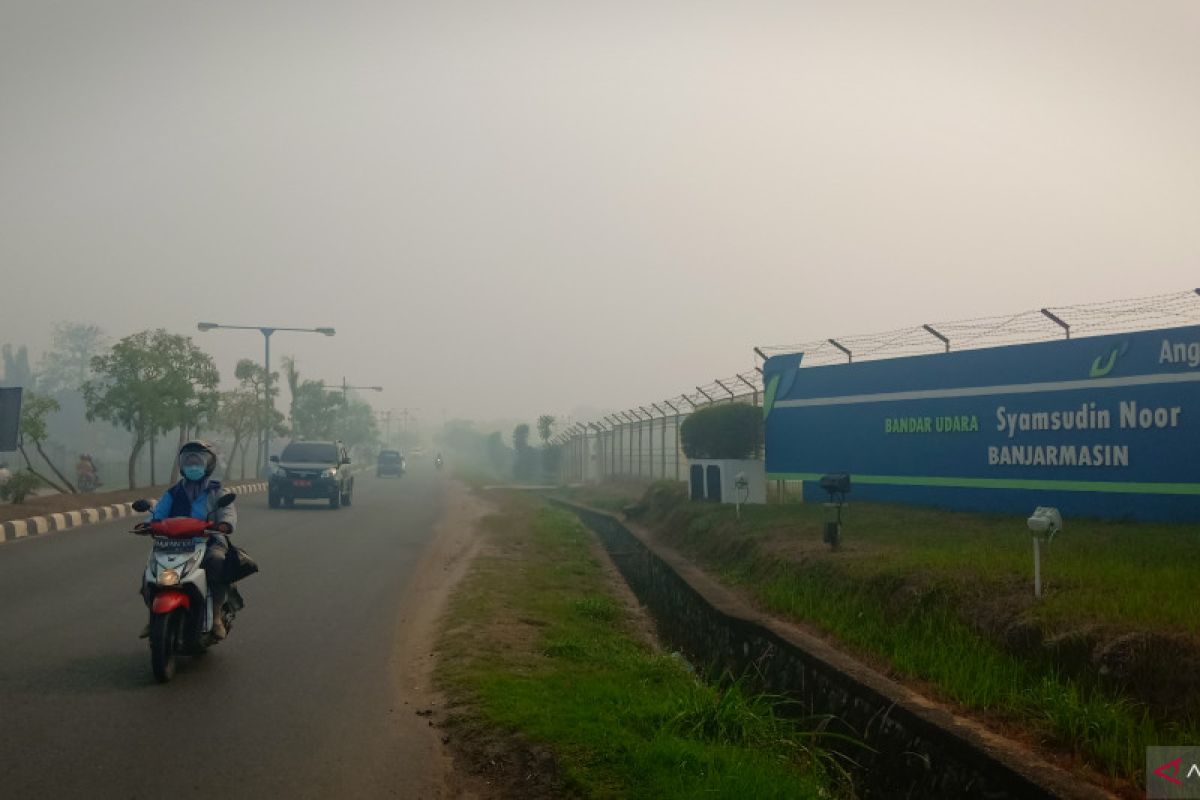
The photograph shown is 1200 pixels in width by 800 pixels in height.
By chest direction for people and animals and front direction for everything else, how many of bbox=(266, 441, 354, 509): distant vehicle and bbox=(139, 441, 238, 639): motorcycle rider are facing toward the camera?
2

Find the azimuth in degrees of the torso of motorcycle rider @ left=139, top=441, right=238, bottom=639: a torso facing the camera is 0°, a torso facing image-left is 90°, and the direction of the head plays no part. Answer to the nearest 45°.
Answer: approximately 0°

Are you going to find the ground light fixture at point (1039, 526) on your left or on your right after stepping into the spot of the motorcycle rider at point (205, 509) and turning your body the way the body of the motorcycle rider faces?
on your left

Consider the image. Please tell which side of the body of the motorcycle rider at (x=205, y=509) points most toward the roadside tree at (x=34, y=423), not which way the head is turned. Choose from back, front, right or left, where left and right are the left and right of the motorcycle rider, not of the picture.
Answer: back

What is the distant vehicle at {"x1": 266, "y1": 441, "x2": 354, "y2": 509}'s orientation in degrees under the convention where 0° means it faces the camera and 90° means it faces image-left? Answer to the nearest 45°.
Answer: approximately 0°

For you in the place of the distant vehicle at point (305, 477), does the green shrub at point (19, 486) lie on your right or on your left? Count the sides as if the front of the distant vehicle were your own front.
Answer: on your right

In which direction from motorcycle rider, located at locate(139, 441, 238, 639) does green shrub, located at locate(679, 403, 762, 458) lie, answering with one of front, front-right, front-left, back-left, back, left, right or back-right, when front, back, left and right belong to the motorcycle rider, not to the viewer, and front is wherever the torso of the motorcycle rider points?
back-left

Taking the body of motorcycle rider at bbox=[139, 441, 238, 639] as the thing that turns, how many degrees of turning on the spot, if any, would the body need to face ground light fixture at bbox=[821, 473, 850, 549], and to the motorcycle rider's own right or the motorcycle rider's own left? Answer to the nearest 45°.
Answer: approximately 90° to the motorcycle rider's own left

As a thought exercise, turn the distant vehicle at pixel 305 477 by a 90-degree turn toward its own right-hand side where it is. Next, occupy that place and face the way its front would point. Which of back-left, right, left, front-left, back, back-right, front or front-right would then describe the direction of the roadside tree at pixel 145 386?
front-right

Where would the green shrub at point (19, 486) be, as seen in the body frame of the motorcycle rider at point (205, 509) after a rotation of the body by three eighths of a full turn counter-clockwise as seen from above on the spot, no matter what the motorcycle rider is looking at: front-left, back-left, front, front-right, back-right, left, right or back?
front-left
